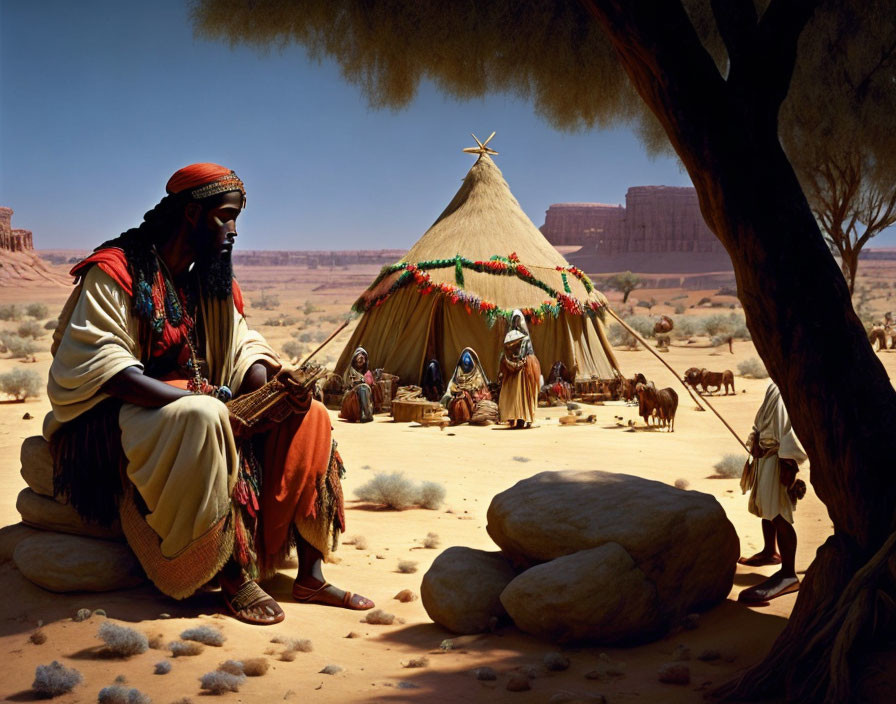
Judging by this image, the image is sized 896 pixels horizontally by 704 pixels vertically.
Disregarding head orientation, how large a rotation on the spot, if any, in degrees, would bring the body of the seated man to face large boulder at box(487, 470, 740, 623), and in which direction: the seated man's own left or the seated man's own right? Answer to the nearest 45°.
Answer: approximately 45° to the seated man's own left

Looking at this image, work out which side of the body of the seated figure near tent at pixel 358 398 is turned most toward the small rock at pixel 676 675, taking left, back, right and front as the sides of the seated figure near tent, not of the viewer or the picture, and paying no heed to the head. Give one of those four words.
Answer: front

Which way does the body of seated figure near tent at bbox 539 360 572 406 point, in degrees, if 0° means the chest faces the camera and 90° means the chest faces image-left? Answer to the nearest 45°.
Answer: approximately 0°

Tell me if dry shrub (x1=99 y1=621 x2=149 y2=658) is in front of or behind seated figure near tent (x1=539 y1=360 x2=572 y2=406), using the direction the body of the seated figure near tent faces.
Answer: in front

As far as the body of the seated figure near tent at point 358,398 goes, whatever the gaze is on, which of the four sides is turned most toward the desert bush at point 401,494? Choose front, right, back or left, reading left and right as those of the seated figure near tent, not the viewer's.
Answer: front

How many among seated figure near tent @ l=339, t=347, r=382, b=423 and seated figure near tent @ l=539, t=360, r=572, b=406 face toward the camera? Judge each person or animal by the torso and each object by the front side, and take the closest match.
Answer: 2

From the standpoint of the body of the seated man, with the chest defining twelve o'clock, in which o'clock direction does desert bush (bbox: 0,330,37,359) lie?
The desert bush is roughly at 7 o'clock from the seated man.

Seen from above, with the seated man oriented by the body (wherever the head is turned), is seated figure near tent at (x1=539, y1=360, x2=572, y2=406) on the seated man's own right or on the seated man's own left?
on the seated man's own left

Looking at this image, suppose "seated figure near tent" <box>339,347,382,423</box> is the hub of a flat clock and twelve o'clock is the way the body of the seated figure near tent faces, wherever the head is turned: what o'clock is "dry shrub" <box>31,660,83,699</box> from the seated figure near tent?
The dry shrub is roughly at 12 o'clock from the seated figure near tent.

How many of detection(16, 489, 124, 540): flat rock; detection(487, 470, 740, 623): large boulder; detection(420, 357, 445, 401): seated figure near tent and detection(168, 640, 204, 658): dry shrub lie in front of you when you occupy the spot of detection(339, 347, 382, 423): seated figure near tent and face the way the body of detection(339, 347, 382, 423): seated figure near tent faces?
3

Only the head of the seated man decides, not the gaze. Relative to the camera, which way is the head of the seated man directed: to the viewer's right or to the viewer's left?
to the viewer's right
